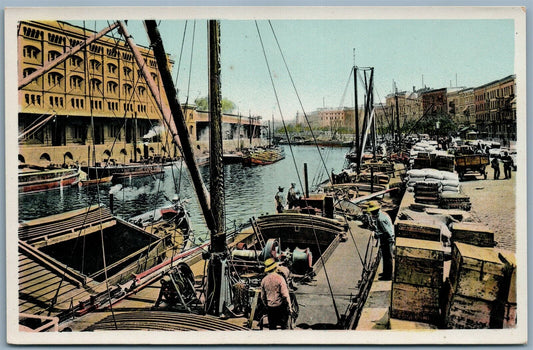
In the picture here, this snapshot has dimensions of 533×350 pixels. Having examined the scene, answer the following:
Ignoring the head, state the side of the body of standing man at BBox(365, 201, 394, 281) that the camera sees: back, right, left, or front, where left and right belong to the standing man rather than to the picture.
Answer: left

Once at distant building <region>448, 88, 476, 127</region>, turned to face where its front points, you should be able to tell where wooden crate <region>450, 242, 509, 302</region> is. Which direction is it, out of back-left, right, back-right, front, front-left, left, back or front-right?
front-left

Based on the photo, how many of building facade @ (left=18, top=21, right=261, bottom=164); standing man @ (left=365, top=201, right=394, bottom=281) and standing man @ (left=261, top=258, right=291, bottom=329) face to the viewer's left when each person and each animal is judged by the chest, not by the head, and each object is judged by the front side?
1

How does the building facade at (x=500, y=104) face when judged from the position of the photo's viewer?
facing the viewer and to the left of the viewer

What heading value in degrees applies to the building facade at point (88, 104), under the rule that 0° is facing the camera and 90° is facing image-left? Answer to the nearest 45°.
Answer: approximately 315°
